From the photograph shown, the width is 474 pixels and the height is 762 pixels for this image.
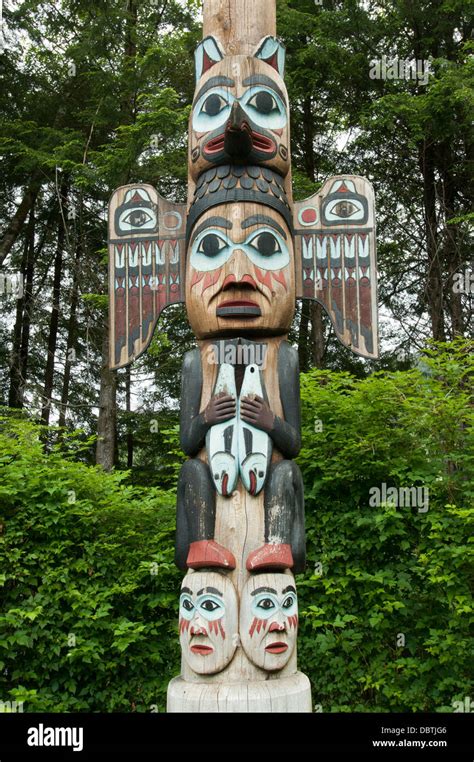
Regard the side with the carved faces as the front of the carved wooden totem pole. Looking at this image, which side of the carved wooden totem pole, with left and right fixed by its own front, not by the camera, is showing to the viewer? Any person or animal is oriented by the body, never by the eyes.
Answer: front

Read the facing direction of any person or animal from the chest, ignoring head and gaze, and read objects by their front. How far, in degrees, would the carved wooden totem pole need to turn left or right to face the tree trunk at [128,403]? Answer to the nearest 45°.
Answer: approximately 180°

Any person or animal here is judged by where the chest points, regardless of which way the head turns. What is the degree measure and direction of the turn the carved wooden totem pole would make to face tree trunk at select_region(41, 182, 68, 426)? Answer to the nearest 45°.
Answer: approximately 180°

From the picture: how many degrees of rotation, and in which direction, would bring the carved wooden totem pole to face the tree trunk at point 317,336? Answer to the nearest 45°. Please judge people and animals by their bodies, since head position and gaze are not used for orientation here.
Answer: approximately 180°

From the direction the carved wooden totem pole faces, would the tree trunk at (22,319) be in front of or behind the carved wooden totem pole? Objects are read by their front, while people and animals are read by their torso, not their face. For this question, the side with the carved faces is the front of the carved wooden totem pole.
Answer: behind

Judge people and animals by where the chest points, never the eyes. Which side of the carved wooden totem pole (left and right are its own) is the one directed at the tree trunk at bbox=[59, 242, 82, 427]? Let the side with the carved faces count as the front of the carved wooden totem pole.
back

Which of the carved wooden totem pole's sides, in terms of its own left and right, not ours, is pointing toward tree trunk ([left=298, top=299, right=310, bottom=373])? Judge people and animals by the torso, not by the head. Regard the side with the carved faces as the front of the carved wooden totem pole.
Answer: back
